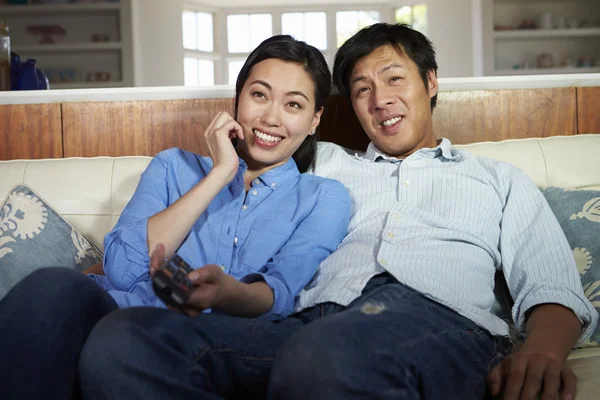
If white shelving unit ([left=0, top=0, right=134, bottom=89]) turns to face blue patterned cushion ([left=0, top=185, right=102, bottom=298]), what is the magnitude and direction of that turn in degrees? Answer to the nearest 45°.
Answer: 0° — it already faces it

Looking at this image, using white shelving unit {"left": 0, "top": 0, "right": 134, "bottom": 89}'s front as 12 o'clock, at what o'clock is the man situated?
The man is roughly at 12 o'clock from the white shelving unit.

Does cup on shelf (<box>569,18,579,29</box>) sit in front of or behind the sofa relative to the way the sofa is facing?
behind

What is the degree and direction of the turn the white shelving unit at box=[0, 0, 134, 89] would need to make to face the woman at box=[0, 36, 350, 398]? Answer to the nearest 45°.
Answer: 0° — it already faces them

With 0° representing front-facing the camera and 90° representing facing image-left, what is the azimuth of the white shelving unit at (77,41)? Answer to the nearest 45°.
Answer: approximately 0°

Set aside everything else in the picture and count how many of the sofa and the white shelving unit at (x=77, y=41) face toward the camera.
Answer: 2

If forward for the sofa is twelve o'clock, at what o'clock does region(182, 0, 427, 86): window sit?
The window is roughly at 6 o'clock from the sofa.

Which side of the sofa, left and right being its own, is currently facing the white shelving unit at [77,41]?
back

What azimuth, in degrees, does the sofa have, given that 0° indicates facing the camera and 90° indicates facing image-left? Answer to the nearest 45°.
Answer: approximately 0°
